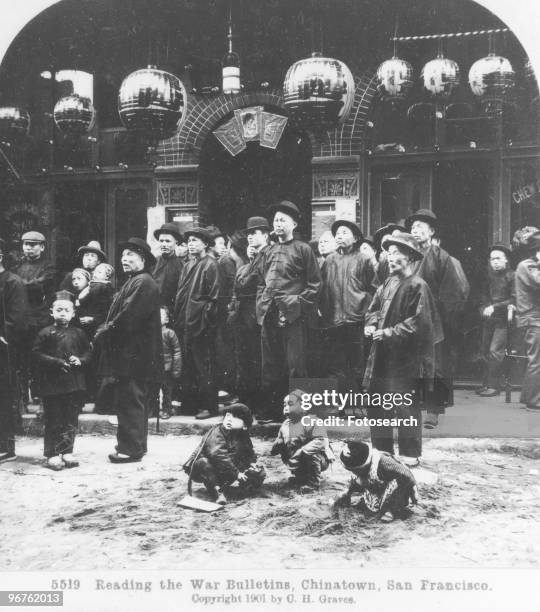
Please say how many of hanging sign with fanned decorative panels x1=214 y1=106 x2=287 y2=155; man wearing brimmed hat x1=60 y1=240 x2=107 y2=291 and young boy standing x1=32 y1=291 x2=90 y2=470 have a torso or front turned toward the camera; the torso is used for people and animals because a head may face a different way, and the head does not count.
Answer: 3

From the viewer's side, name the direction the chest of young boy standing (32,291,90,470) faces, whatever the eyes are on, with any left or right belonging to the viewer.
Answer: facing the viewer

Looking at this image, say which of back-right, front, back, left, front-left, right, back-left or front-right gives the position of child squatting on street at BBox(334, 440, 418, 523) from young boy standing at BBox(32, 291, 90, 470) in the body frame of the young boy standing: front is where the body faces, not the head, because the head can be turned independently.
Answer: front-left

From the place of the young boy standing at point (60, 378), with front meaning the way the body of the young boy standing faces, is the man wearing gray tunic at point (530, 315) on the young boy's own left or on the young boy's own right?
on the young boy's own left

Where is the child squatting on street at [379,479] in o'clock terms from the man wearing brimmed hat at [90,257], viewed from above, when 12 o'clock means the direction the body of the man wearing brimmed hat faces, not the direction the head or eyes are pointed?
The child squatting on street is roughly at 11 o'clock from the man wearing brimmed hat.

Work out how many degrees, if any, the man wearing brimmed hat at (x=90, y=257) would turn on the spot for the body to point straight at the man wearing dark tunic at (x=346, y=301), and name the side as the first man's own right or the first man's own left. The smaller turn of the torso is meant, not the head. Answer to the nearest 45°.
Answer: approximately 45° to the first man's own left

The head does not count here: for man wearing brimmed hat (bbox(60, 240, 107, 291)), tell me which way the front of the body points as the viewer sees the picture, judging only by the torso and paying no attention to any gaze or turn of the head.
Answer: toward the camera

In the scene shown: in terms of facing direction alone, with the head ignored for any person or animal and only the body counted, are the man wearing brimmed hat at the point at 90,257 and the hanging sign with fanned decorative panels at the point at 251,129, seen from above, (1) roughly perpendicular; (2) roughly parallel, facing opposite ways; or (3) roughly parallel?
roughly parallel

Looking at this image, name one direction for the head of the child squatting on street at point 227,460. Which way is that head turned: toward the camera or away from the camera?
toward the camera

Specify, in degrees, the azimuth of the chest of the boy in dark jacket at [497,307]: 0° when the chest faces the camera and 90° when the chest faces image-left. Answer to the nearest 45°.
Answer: approximately 45°

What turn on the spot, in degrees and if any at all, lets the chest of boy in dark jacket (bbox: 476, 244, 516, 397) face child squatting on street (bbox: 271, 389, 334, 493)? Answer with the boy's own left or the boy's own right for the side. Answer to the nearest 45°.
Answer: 0° — they already face them

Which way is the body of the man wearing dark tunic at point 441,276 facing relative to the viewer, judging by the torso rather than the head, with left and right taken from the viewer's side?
facing the viewer and to the left of the viewer

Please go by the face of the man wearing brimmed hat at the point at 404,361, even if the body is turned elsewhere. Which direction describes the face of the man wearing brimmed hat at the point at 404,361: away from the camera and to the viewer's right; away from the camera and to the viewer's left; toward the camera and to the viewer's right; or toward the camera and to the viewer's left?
toward the camera and to the viewer's left

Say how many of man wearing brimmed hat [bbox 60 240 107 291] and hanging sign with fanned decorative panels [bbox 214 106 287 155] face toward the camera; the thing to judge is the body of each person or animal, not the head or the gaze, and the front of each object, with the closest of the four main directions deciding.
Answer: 2

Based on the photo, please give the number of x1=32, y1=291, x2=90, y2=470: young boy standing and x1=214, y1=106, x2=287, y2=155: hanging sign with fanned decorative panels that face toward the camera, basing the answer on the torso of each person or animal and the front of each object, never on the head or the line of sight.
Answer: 2

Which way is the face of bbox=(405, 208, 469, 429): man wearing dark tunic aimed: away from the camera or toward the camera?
toward the camera
